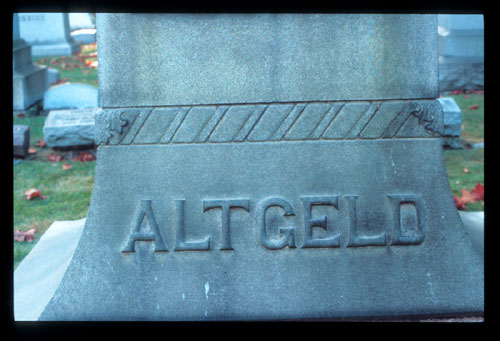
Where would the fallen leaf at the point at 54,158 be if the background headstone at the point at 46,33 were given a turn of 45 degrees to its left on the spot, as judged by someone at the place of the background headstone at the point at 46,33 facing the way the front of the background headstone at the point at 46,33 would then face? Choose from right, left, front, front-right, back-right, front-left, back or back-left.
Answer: front-right

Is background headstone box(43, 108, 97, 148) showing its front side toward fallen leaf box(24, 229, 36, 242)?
yes

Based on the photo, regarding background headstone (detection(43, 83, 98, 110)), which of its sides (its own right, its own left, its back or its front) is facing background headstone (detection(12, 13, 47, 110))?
right

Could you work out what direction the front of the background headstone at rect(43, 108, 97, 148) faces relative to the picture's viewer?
facing the viewer

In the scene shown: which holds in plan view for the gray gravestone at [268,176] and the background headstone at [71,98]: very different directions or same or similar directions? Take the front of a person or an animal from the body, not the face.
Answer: same or similar directions

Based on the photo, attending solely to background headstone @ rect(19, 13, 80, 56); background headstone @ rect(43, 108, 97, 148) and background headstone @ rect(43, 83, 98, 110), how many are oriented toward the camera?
3

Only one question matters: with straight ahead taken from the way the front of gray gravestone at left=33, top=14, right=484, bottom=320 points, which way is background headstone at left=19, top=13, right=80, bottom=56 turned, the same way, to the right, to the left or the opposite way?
the same way

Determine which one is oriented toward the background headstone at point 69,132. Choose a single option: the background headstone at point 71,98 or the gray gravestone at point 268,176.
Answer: the background headstone at point 71,98

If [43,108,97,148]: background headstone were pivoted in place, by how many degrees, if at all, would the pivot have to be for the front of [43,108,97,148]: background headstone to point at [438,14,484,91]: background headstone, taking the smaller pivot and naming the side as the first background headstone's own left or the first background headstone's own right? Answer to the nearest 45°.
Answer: approximately 90° to the first background headstone's own left

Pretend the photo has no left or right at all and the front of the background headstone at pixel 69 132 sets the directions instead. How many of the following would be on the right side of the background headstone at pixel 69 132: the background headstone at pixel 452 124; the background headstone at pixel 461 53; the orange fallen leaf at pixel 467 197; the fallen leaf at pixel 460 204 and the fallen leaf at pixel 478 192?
0

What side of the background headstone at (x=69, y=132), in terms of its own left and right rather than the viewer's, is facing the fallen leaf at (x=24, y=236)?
front

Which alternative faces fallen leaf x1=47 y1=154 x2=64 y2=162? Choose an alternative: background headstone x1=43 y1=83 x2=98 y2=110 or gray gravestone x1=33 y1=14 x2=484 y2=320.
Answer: the background headstone

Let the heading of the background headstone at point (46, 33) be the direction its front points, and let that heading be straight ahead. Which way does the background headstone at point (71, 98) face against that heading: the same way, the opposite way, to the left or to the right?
the same way

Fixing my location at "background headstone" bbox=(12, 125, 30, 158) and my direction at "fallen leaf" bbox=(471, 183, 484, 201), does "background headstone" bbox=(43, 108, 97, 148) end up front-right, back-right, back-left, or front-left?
front-left

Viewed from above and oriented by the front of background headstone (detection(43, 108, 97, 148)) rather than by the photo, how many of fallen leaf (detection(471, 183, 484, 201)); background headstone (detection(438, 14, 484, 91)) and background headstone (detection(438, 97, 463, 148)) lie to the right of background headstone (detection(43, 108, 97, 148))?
0

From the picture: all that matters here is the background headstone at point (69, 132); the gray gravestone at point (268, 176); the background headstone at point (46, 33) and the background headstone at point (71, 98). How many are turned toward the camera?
4

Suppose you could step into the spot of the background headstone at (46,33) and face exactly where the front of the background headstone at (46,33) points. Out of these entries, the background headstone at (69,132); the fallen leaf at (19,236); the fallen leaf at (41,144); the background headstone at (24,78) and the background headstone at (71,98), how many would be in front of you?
5

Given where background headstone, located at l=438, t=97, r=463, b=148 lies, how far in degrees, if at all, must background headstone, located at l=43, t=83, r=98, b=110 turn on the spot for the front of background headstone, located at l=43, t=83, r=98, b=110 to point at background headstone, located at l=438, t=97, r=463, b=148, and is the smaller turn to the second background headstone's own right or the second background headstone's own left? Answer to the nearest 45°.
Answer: approximately 45° to the second background headstone's own left

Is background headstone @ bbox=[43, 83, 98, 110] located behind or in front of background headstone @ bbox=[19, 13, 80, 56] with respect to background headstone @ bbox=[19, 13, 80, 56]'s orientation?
in front
